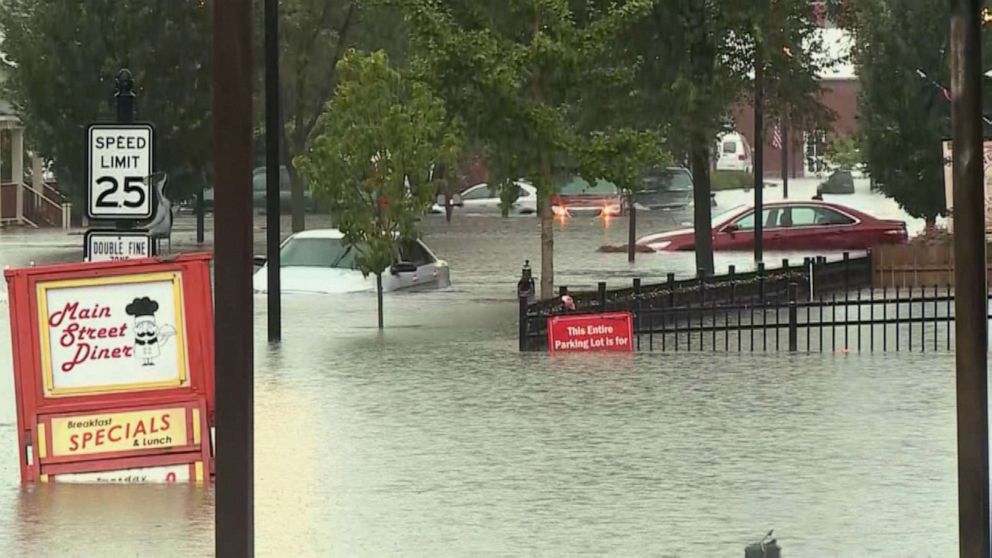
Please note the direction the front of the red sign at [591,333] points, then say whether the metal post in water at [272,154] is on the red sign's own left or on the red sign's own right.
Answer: on the red sign's own right

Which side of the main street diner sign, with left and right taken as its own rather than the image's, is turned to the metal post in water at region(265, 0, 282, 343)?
back

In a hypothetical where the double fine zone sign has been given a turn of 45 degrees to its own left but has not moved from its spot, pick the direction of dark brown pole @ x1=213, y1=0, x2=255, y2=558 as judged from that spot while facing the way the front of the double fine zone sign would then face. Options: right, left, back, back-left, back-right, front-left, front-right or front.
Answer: front-right

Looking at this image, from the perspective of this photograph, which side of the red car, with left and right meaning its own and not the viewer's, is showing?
left

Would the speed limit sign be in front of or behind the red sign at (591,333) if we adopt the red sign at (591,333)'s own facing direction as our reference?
in front

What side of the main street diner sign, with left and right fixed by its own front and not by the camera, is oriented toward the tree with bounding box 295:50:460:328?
back

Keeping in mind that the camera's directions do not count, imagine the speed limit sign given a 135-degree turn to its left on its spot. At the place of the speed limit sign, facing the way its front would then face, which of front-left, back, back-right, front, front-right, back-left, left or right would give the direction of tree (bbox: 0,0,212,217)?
front-left

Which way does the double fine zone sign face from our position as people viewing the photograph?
facing the viewer

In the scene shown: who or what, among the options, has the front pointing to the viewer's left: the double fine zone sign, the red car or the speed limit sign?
the red car

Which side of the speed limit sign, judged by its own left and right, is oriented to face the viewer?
front

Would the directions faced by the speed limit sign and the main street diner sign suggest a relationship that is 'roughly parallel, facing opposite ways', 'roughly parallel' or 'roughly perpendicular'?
roughly parallel

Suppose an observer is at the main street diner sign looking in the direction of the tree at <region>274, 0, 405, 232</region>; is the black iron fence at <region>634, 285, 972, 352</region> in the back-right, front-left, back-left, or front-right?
front-right

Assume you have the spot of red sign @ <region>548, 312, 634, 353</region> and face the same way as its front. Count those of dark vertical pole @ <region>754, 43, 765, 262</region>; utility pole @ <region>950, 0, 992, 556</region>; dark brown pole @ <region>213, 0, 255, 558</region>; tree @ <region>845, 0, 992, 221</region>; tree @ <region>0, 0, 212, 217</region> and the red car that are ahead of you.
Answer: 2

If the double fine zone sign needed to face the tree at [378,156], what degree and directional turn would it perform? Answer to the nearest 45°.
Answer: approximately 180°

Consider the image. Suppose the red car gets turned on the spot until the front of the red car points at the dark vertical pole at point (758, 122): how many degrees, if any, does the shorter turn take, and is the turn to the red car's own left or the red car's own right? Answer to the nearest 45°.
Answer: approximately 90° to the red car's own left

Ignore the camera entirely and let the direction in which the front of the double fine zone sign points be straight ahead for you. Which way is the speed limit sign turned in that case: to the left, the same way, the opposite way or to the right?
the same way

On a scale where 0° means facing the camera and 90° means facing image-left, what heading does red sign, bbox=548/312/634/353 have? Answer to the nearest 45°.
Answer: approximately 0°

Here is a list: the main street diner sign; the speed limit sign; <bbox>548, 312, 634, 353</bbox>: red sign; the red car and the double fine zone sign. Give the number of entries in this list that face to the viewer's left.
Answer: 1
